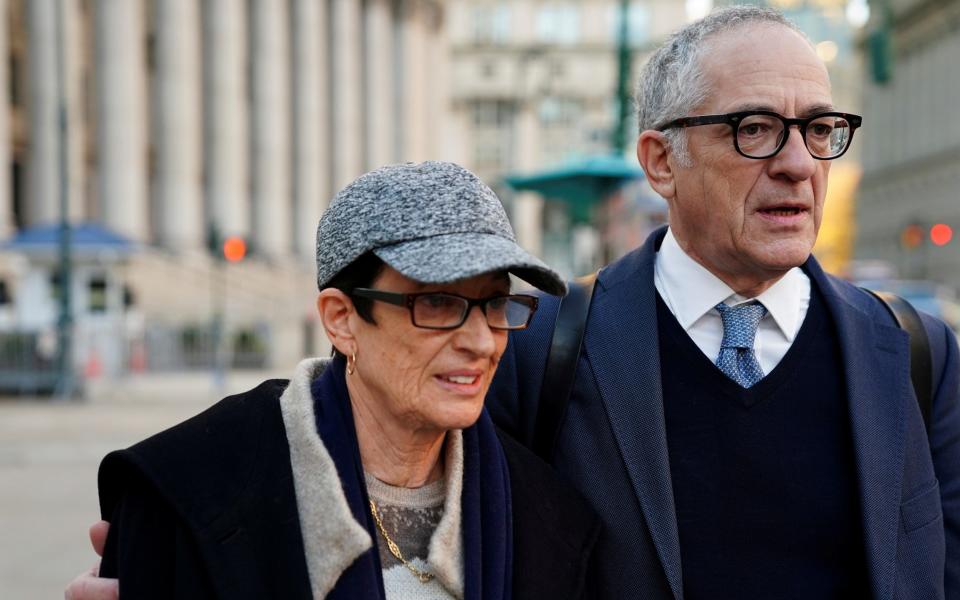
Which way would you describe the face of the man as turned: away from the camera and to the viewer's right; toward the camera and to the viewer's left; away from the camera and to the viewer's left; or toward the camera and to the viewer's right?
toward the camera and to the viewer's right

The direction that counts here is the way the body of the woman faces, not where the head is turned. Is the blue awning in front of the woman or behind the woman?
behind

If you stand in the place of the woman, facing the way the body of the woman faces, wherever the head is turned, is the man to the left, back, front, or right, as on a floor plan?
left

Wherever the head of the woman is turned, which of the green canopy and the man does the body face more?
the man

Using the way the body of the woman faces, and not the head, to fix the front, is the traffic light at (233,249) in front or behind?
behind

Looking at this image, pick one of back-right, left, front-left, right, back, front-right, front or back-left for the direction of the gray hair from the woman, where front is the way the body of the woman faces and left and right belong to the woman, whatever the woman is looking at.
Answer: left

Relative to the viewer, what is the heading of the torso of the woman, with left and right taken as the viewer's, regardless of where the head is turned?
facing the viewer and to the right of the viewer

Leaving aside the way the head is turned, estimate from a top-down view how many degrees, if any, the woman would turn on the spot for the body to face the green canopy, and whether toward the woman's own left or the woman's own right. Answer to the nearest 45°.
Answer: approximately 135° to the woman's own left

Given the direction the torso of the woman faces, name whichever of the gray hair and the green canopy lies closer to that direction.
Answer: the gray hair
